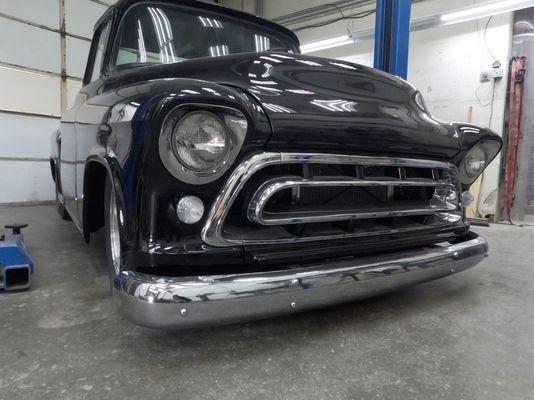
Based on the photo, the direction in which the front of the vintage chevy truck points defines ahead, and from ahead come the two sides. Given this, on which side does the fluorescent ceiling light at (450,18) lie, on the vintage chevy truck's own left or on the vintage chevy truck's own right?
on the vintage chevy truck's own left

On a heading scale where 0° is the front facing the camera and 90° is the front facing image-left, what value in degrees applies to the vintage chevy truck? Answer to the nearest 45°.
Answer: approximately 315°

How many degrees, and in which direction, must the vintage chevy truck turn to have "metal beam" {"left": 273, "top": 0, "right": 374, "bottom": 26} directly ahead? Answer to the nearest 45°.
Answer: approximately 135° to its left

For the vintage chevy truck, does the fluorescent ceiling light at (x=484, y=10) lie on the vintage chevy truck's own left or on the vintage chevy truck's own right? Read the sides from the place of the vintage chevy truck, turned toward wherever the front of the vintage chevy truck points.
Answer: on the vintage chevy truck's own left

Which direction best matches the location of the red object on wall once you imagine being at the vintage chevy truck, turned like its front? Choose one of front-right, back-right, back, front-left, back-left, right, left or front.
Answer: left

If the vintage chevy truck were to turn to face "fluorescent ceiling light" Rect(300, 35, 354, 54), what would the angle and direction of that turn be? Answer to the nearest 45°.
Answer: approximately 135° to its left
